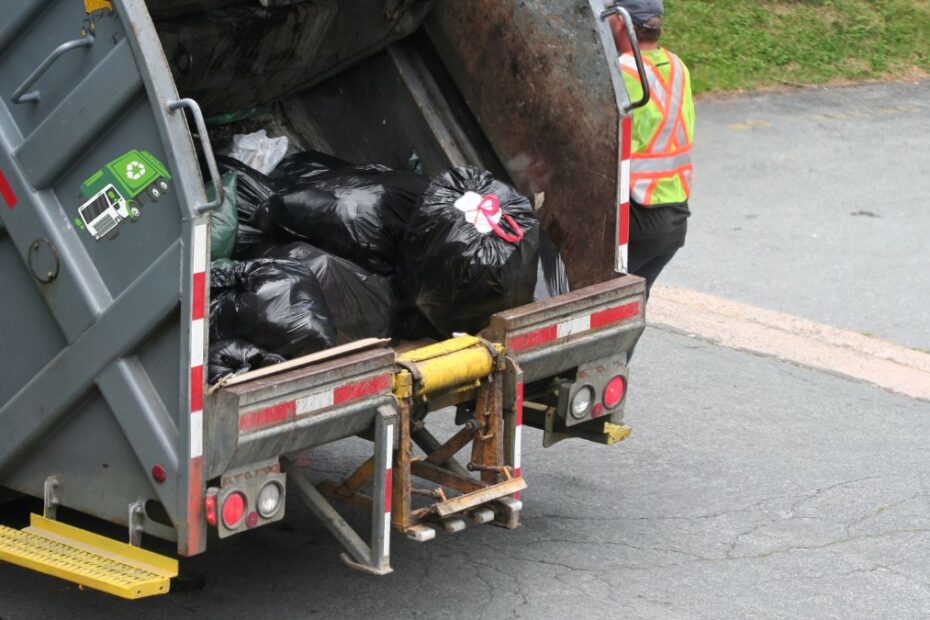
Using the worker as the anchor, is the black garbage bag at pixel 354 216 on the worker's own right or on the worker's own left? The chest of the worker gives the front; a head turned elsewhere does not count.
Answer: on the worker's own left

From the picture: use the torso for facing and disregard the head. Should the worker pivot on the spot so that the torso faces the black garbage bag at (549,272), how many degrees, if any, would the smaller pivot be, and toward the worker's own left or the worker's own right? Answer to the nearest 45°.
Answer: approximately 90° to the worker's own left

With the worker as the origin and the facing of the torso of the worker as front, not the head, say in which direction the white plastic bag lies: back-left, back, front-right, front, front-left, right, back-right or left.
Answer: front-left

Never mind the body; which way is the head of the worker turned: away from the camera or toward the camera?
away from the camera

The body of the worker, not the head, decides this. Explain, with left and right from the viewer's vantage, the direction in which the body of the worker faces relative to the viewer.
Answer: facing away from the viewer and to the left of the viewer

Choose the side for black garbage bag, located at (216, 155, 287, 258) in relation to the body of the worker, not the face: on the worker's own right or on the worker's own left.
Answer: on the worker's own left

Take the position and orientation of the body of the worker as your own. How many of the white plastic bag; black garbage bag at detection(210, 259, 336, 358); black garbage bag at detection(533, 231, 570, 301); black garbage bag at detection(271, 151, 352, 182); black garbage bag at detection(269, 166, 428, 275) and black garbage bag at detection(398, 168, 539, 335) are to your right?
0

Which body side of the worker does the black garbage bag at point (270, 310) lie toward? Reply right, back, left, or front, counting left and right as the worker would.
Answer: left

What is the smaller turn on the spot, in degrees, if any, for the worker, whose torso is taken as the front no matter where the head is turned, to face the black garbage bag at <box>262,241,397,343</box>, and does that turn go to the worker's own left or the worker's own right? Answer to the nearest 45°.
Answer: approximately 90° to the worker's own left

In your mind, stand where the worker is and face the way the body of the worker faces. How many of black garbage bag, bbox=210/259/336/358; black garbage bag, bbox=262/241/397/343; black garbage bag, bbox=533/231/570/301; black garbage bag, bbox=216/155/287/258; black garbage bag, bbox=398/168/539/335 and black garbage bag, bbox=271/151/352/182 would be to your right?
0

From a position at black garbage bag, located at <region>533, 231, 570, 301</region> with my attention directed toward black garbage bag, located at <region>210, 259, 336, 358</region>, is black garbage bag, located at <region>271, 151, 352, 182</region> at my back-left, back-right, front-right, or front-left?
front-right

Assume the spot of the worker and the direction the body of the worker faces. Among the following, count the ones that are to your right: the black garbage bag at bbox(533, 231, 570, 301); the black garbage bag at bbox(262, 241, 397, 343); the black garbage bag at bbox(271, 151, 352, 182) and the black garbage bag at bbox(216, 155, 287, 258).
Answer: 0
